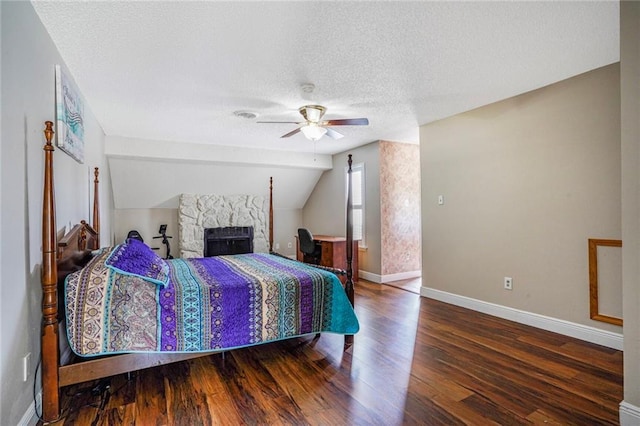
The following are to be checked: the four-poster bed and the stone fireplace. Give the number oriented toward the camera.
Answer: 1

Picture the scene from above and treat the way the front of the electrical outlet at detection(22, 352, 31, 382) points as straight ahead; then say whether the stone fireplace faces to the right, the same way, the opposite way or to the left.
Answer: to the right

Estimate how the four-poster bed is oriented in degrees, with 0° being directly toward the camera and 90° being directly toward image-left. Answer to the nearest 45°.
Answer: approximately 270°

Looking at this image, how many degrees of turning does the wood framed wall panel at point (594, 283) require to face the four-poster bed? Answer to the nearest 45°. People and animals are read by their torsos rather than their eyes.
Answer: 0° — it already faces it

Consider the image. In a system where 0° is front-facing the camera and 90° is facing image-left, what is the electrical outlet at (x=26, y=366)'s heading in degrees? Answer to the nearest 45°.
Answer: approximately 315°

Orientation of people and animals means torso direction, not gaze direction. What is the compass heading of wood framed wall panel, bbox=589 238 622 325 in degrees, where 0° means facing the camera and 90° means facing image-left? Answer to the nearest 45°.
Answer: approximately 45°
